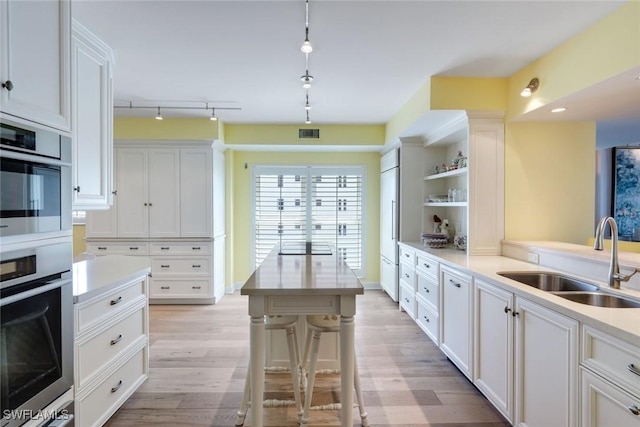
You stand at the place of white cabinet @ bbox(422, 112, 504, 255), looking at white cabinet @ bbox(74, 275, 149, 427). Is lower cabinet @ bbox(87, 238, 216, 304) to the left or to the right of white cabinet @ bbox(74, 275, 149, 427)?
right

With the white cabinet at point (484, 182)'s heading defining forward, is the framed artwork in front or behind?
behind

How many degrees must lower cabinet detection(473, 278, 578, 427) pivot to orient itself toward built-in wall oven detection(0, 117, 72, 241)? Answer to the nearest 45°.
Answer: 0° — it already faces it

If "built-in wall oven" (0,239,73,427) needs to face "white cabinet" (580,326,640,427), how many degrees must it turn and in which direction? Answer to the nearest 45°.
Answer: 0° — it already faces it

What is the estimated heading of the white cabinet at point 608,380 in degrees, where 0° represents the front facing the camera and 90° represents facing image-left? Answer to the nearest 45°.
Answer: approximately 45°

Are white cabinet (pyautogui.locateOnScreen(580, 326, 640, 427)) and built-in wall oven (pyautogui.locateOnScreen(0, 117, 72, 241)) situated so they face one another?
yes

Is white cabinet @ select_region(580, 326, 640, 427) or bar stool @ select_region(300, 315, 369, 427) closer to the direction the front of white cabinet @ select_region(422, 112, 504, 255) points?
the bar stool

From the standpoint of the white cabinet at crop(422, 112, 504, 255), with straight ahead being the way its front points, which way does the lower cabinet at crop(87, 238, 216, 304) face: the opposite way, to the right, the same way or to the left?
to the left

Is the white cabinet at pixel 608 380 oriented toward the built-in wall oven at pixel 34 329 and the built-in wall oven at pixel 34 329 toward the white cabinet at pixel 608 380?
yes

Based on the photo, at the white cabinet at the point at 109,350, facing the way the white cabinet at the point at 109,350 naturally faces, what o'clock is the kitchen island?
The kitchen island is roughly at 12 o'clock from the white cabinet.

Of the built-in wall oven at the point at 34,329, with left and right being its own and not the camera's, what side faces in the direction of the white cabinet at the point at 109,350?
left

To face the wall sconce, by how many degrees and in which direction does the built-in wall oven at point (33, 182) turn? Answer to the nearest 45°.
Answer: approximately 45° to its left
